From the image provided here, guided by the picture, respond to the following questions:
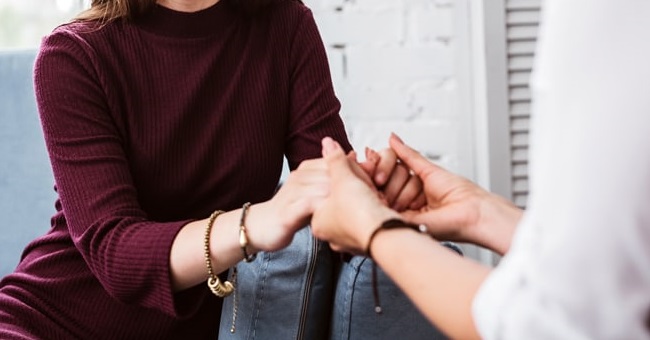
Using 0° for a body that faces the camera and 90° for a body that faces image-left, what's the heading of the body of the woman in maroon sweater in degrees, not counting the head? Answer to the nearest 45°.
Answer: approximately 315°

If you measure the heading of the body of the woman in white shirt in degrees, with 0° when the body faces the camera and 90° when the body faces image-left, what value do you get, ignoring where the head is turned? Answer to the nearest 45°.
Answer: approximately 90°

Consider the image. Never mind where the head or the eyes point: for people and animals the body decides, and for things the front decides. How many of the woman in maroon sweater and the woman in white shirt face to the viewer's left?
1

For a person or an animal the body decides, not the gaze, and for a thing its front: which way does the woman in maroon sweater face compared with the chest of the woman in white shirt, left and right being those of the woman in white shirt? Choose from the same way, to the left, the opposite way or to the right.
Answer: the opposite way

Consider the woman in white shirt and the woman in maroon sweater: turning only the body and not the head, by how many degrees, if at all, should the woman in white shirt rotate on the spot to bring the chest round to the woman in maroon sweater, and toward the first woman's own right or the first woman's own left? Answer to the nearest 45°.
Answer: approximately 45° to the first woman's own right

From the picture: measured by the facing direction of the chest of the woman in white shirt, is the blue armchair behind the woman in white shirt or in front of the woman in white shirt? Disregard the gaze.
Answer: in front

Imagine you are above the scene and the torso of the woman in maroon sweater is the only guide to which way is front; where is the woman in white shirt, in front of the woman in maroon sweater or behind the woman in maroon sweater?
in front
